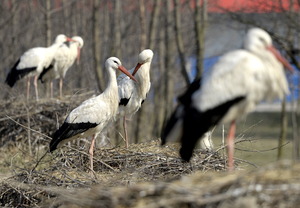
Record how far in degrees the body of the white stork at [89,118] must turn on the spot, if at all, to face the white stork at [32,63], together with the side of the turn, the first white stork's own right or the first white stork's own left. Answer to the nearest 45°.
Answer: approximately 90° to the first white stork's own left

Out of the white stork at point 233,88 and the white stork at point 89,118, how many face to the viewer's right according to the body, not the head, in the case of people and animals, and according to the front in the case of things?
2

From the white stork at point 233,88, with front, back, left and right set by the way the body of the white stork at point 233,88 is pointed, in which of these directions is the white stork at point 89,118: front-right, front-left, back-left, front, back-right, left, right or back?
back-left

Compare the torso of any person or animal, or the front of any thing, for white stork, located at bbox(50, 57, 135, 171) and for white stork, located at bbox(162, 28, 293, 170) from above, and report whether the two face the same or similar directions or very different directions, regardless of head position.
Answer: same or similar directions

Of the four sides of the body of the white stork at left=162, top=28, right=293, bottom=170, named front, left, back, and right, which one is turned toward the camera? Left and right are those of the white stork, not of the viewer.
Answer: right

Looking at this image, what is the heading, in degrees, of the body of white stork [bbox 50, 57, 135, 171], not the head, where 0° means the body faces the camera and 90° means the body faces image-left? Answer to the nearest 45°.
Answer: approximately 270°
